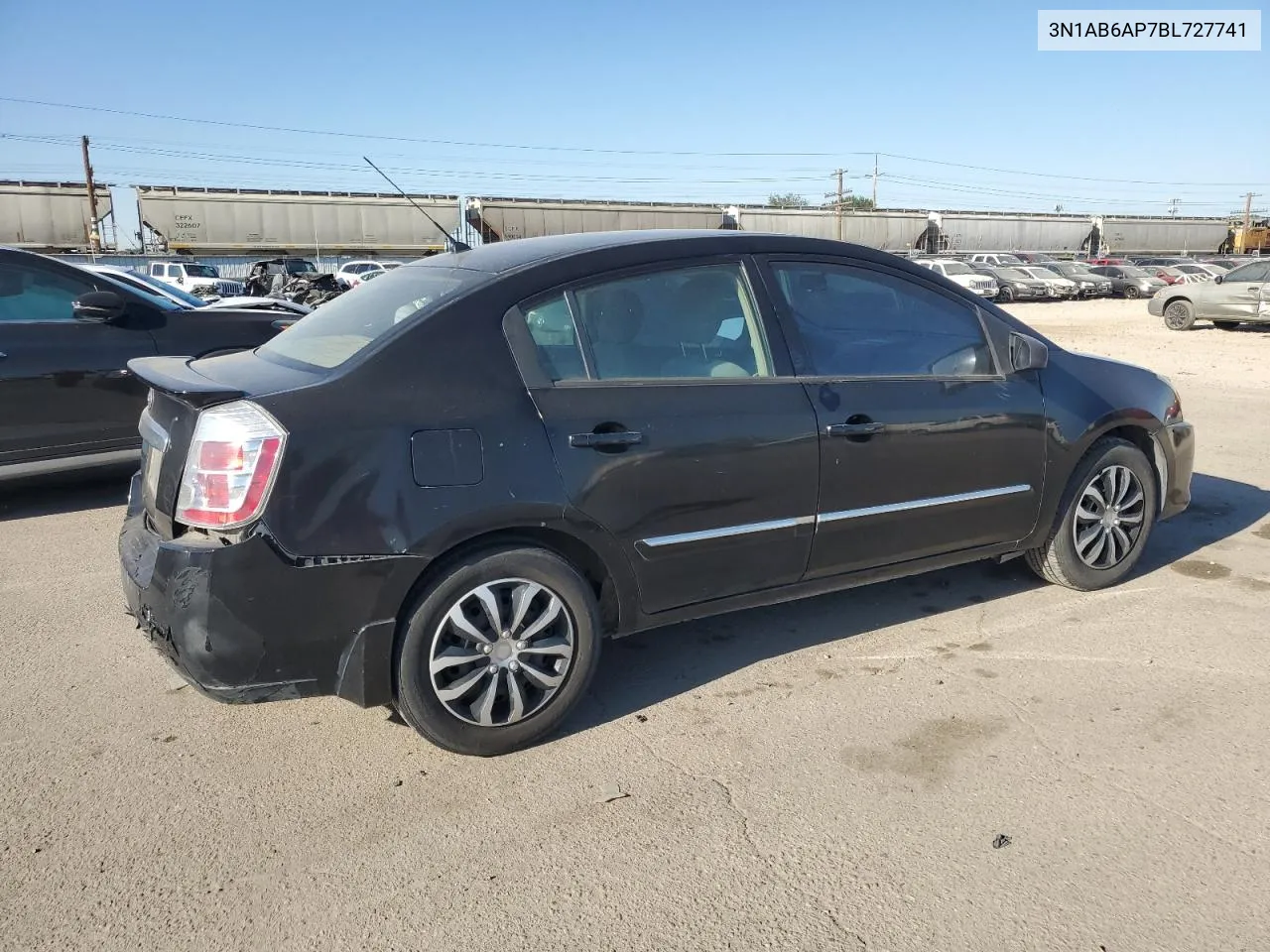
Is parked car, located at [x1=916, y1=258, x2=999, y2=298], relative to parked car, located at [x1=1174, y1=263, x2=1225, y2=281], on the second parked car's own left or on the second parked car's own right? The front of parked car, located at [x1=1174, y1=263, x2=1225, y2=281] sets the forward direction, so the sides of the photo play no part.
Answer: on the second parked car's own right

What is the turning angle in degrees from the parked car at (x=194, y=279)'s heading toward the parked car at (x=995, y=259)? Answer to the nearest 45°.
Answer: approximately 45° to its left

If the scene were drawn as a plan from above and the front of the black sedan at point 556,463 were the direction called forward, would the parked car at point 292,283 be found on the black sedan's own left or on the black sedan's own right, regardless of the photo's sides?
on the black sedan's own left

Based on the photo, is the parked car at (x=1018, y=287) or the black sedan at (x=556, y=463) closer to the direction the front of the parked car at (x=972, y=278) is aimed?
the black sedan

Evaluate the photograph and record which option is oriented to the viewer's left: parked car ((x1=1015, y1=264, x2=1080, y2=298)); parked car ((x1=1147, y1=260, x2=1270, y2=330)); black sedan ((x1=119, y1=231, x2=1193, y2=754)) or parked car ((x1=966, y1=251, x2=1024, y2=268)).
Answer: parked car ((x1=1147, y1=260, x2=1270, y2=330))

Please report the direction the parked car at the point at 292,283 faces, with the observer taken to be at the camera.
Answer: facing the viewer and to the right of the viewer

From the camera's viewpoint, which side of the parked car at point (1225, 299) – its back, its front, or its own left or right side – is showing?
left
